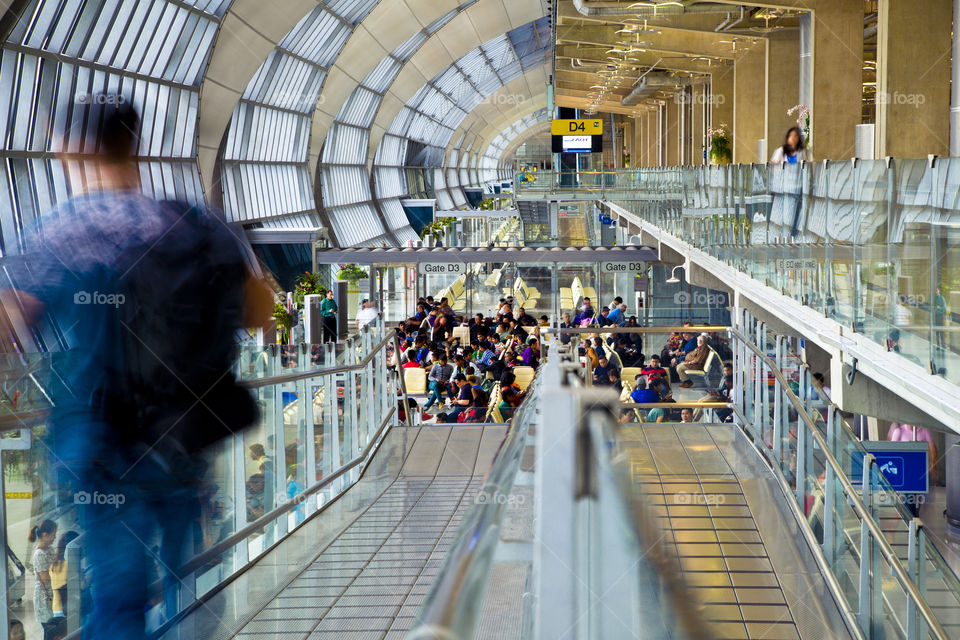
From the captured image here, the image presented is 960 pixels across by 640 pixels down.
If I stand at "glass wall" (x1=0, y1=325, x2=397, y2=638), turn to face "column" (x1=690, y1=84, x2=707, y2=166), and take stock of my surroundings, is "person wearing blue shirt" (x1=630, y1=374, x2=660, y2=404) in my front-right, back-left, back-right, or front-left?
front-right

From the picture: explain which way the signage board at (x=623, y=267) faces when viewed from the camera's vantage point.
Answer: facing the viewer

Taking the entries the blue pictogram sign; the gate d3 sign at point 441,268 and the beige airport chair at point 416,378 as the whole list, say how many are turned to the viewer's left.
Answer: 0

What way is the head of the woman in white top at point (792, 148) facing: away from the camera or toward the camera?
toward the camera

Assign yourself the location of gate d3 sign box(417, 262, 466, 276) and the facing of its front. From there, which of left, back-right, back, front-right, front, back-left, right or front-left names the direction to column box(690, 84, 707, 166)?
back-left

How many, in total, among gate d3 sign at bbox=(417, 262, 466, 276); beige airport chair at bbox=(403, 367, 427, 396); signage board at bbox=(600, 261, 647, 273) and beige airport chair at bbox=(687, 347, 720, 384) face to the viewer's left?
1

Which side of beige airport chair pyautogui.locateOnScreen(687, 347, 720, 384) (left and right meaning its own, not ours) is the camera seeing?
left

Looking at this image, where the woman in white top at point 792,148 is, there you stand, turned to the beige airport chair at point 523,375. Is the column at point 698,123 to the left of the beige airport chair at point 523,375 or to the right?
right

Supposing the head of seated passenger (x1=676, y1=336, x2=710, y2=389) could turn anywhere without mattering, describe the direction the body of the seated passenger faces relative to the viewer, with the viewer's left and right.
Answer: facing to the left of the viewer

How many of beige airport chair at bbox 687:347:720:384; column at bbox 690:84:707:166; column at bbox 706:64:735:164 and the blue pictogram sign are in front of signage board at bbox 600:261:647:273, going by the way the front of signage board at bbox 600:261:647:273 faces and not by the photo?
2

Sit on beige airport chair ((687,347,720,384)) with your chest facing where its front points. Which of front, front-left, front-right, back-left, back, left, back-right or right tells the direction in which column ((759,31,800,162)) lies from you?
right

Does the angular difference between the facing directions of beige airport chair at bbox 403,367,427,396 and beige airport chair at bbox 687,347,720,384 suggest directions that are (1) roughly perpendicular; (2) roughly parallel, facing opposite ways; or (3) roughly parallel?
roughly perpendicular

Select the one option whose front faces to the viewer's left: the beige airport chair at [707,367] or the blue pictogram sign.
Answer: the beige airport chair
